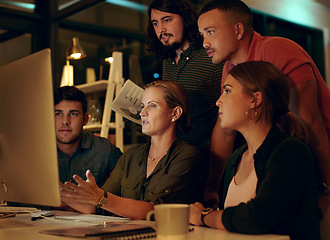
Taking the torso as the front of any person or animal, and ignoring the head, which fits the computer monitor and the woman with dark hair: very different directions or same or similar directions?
very different directions

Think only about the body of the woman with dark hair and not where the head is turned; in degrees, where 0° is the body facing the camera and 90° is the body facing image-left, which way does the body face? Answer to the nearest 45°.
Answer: approximately 45°

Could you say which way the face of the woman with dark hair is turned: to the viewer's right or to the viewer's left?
to the viewer's left

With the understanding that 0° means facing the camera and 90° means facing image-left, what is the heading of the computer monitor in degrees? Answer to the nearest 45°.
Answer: approximately 225°

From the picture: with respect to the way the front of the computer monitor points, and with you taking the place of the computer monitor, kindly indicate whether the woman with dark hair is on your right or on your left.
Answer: on your right

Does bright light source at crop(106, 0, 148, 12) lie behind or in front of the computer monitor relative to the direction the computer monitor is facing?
in front

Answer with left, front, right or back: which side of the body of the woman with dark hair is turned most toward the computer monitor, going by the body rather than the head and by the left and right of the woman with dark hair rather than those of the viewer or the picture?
front

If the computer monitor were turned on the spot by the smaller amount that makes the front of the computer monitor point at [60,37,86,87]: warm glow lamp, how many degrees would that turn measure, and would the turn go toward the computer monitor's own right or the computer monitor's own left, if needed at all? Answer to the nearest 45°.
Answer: approximately 45° to the computer monitor's own left

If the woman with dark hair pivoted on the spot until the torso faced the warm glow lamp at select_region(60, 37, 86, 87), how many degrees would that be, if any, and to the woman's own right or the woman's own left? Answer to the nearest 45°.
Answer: approximately 90° to the woman's own right
